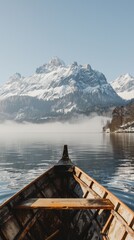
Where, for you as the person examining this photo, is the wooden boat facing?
facing away from the viewer
